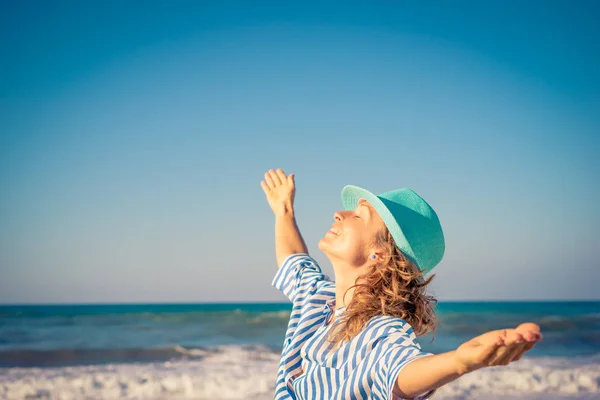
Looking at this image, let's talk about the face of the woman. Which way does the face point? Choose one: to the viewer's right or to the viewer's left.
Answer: to the viewer's left

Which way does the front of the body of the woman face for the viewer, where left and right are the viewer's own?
facing the viewer and to the left of the viewer
